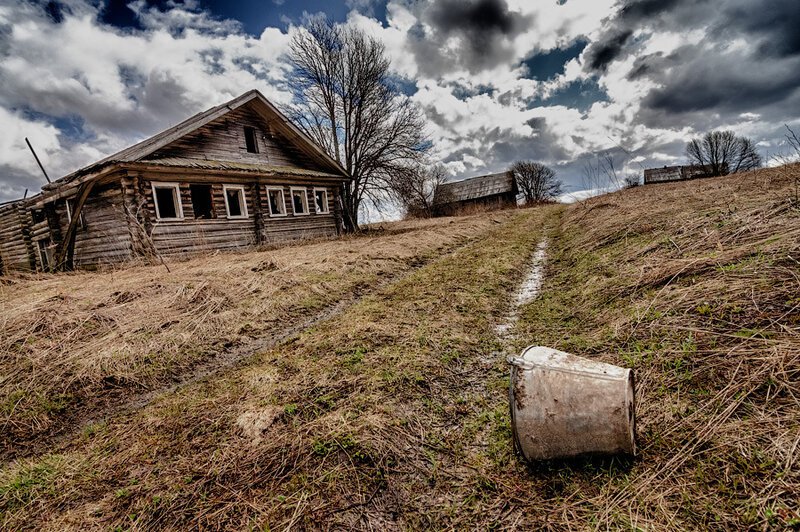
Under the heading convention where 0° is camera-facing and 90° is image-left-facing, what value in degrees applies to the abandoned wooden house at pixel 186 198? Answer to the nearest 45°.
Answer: approximately 315°
